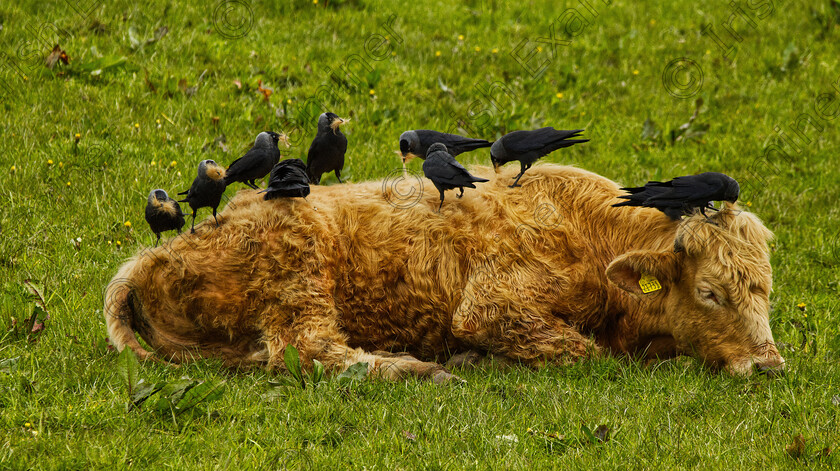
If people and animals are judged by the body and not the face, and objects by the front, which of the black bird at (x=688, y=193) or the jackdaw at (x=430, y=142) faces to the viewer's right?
the black bird

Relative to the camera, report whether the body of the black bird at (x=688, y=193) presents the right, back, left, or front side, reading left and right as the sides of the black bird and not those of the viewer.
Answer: right

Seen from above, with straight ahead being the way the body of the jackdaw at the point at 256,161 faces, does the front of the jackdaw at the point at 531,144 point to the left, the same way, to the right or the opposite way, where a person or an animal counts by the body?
the opposite way

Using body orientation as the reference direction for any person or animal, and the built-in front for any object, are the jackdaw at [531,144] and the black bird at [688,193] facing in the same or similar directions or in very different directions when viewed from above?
very different directions

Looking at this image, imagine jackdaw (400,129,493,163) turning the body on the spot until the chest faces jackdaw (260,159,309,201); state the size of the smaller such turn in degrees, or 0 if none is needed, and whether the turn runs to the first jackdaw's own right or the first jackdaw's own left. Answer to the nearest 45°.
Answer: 0° — it already faces it

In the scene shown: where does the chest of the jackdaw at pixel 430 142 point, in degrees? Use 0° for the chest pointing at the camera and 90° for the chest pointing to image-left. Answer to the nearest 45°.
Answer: approximately 90°

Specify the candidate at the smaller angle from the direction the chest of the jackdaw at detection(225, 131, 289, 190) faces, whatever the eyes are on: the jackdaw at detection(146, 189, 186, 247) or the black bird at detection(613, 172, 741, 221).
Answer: the black bird

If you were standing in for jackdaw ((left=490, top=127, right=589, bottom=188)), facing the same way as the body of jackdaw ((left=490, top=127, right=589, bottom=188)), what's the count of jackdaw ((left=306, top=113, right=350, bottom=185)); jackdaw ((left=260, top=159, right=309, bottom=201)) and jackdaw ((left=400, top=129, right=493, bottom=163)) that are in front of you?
3

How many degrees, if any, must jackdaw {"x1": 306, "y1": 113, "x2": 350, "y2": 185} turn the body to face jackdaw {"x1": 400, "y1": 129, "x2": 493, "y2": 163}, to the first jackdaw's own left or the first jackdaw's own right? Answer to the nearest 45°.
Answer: approximately 45° to the first jackdaw's own left

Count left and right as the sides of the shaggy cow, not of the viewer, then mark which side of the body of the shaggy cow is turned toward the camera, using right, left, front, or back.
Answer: right

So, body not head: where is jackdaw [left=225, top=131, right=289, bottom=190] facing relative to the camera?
to the viewer's right

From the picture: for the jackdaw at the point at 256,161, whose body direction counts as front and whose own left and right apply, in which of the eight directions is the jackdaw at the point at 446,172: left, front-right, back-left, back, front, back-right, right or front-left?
front

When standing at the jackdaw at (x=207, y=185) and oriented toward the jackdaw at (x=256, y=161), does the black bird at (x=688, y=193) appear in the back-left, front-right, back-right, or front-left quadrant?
front-right
